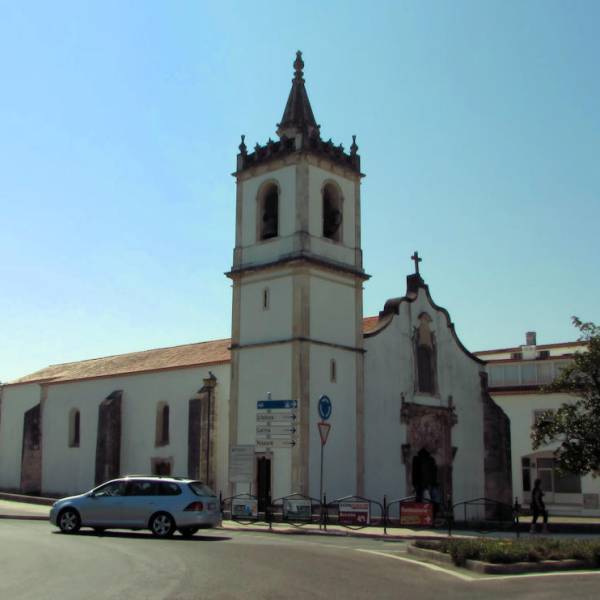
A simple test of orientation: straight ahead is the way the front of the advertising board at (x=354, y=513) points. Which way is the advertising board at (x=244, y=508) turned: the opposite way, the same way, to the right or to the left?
the same way

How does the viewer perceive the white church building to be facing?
facing the viewer and to the right of the viewer

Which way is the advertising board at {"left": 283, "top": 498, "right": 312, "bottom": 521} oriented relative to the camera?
toward the camera

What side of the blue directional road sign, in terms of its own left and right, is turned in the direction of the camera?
front

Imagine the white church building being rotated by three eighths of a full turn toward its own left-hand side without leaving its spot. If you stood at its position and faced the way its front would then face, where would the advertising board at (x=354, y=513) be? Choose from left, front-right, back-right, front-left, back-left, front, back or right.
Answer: back

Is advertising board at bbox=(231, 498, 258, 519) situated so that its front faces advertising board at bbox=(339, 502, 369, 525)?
no

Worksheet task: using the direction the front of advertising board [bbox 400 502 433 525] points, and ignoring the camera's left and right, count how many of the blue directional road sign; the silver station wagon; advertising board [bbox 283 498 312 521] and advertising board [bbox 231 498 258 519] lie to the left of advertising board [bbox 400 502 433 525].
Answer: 0

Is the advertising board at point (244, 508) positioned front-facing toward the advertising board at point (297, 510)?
no

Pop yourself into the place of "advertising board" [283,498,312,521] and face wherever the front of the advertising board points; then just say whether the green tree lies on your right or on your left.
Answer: on your left

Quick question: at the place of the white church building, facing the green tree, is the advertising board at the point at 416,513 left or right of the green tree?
right

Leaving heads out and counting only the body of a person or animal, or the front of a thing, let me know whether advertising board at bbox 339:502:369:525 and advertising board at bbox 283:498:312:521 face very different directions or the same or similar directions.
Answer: same or similar directions

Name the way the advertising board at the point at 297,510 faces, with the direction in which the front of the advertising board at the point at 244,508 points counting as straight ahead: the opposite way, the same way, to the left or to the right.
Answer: the same way

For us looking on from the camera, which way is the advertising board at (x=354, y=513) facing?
facing the viewer
